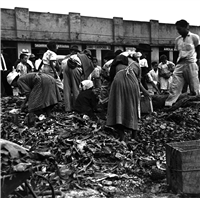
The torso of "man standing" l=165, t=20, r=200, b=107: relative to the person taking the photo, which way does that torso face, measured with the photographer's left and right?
facing the viewer and to the left of the viewer

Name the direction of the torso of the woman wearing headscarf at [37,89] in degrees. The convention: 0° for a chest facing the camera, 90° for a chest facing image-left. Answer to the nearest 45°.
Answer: approximately 90°

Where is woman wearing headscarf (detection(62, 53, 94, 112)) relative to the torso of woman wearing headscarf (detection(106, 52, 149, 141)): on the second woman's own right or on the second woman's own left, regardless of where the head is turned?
on the second woman's own left

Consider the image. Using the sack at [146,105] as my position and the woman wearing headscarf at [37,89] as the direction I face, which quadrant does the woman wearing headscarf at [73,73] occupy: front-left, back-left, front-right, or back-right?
front-right

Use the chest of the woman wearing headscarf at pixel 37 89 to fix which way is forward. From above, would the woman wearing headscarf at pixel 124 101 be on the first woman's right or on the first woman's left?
on the first woman's left

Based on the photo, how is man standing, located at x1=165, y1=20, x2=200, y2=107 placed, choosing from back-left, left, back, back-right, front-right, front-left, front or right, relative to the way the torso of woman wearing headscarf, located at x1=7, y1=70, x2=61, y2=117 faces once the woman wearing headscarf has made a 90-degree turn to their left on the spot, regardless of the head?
left

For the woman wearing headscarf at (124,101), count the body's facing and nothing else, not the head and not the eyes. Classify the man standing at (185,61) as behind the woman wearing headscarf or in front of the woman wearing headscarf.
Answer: in front

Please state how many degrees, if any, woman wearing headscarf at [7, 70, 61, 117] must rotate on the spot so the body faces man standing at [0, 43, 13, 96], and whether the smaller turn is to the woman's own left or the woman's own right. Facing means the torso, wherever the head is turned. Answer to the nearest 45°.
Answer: approximately 90° to the woman's own right

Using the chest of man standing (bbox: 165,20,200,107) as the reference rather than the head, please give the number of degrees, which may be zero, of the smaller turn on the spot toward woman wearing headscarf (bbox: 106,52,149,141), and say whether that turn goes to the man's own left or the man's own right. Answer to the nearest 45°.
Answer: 0° — they already face them

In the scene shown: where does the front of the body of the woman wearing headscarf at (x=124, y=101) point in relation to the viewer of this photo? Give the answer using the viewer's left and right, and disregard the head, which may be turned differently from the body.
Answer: facing away from the viewer and to the right of the viewer

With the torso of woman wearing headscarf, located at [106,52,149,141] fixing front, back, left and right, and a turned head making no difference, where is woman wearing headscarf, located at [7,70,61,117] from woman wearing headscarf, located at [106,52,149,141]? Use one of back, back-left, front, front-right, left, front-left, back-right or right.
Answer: left
